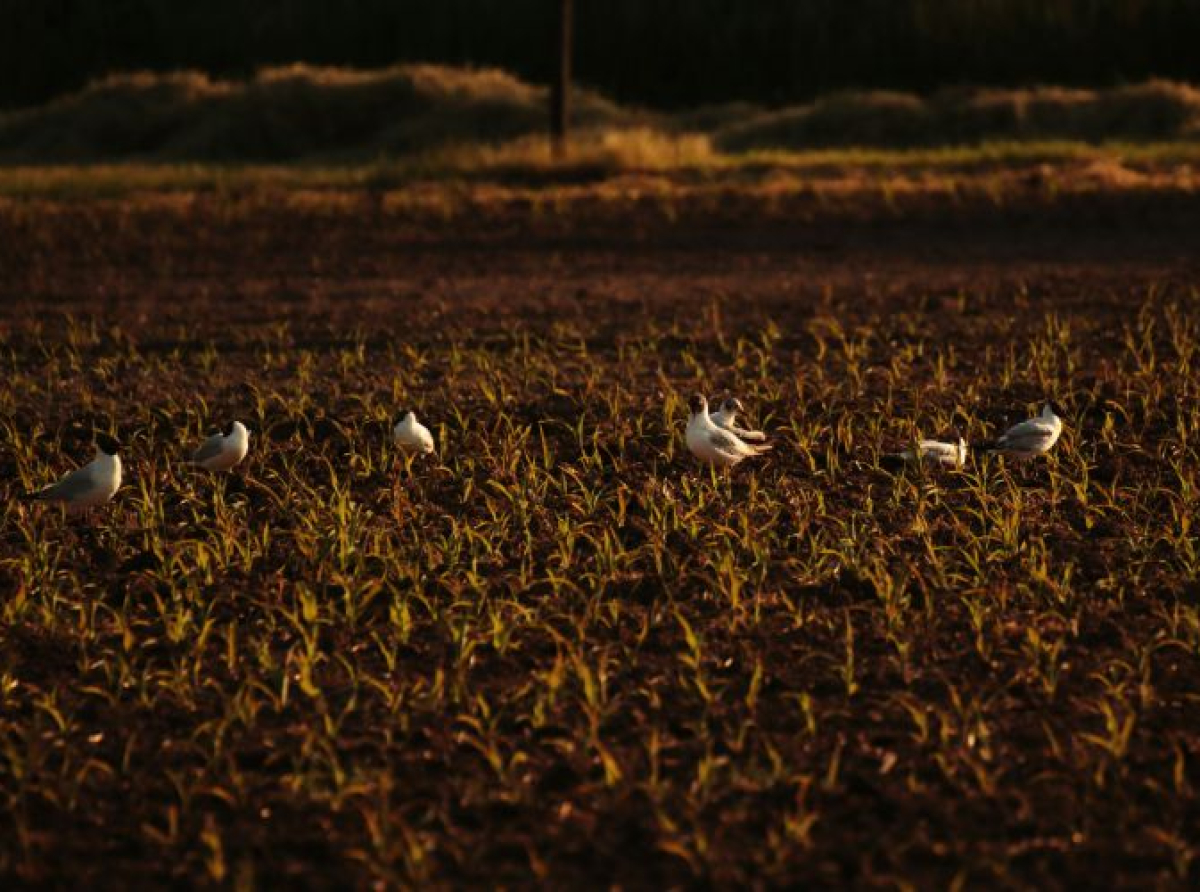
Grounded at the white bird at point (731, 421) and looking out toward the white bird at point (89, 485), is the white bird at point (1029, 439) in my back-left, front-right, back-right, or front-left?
back-left

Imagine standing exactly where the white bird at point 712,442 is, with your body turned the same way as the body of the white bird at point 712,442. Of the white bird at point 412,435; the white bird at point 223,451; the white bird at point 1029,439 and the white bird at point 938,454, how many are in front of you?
2

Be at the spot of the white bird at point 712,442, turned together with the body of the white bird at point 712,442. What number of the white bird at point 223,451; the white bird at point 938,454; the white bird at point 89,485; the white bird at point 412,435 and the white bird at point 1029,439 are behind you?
2

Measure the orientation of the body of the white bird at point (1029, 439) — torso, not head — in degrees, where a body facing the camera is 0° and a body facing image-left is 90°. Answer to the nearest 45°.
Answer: approximately 270°

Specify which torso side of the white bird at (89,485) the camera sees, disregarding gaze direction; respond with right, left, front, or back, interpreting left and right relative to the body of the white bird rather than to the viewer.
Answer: right

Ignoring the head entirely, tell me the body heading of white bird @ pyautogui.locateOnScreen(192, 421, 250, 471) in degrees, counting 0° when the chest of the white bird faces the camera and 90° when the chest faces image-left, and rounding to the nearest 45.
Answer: approximately 270°

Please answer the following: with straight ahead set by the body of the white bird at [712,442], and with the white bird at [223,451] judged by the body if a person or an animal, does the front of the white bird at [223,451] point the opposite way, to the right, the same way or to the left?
the opposite way

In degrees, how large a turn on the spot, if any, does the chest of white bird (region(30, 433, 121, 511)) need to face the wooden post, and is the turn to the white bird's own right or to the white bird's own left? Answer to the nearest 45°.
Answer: approximately 45° to the white bird's own left

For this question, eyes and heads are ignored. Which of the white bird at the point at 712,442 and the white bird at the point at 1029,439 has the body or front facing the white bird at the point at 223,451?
the white bird at the point at 712,442

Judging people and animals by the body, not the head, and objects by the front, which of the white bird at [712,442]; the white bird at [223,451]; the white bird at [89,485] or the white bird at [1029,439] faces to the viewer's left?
the white bird at [712,442]

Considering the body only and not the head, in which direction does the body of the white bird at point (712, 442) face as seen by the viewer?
to the viewer's left

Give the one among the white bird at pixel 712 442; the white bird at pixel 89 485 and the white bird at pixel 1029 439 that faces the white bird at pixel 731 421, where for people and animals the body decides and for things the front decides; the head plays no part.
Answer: the white bird at pixel 89 485

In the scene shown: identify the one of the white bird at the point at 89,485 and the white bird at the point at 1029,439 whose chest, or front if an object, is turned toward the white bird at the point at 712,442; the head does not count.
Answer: the white bird at the point at 89,485

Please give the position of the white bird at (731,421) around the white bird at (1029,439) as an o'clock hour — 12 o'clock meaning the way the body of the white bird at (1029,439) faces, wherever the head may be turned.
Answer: the white bird at (731,421) is roughly at 6 o'clock from the white bird at (1029,439).

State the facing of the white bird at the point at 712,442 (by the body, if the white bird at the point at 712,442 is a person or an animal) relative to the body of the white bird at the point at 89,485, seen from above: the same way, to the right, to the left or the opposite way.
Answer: the opposite way

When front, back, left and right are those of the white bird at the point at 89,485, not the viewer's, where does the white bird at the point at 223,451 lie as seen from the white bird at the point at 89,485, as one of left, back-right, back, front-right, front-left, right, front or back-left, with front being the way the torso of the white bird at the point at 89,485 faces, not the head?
front-left
